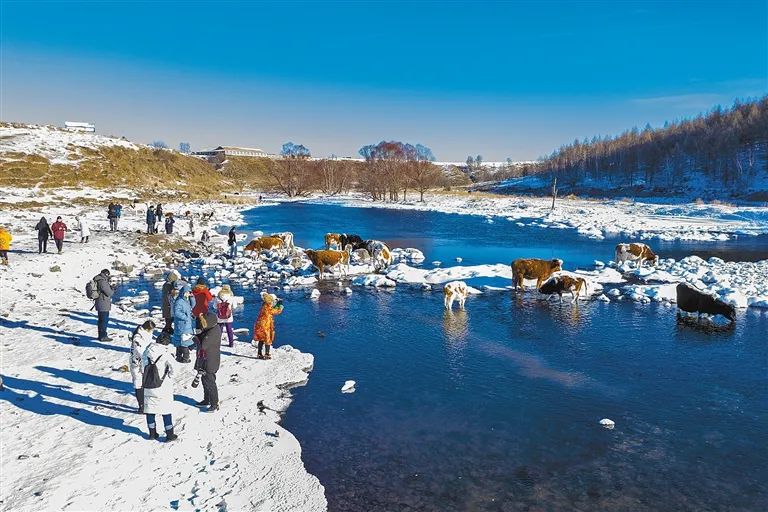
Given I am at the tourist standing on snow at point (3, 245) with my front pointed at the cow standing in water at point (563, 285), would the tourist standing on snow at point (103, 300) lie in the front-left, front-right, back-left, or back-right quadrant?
front-right

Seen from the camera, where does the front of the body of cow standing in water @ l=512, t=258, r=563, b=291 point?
to the viewer's right

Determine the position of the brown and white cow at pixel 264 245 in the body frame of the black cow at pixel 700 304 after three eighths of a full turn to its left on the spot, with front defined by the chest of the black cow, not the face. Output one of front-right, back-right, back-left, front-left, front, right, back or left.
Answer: front-left

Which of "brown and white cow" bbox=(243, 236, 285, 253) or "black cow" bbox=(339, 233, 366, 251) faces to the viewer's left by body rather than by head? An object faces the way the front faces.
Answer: the brown and white cow

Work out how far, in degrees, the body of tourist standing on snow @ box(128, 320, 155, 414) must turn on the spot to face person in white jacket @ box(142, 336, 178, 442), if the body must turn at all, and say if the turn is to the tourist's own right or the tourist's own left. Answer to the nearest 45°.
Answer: approximately 90° to the tourist's own right

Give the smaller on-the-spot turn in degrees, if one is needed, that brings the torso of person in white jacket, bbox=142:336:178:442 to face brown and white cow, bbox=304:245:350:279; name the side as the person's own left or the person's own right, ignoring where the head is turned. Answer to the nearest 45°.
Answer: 0° — they already face it

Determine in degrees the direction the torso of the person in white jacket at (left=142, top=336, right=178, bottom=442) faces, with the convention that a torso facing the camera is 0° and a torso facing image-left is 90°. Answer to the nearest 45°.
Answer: approximately 225°

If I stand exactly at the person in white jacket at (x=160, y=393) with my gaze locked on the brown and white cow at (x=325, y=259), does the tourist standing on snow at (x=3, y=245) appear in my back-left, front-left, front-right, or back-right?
front-left

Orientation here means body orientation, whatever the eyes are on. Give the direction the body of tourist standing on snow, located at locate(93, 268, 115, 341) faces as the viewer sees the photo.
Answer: to the viewer's right

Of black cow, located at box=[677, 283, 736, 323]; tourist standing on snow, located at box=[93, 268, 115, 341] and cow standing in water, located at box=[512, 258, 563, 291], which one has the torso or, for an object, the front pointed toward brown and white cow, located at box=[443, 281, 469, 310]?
the tourist standing on snow

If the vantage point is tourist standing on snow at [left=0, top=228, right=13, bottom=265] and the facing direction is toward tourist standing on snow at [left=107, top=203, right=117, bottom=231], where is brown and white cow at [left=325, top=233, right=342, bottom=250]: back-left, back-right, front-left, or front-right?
front-right

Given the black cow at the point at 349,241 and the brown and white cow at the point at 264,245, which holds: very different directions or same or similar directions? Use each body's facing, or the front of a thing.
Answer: very different directions

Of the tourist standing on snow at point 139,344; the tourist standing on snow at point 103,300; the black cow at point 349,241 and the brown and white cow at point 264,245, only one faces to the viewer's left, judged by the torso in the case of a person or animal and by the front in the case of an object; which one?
the brown and white cow

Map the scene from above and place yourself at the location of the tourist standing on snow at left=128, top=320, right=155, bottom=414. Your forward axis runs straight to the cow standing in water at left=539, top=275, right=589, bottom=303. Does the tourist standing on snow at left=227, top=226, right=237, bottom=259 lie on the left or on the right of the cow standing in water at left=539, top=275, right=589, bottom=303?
left

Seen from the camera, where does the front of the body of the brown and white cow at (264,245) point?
to the viewer's left
